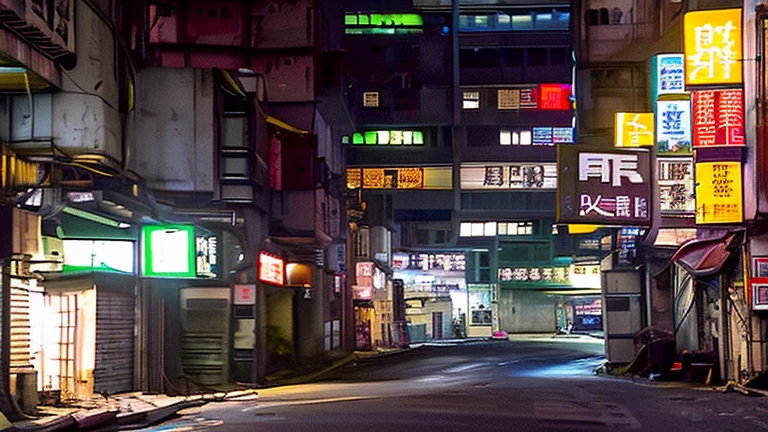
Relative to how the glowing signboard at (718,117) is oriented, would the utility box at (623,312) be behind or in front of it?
behind

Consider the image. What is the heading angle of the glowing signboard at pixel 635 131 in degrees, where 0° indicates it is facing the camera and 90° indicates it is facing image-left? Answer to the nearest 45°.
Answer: approximately 0°

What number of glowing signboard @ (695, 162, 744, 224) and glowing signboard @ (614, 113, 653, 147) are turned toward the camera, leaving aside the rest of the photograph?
2

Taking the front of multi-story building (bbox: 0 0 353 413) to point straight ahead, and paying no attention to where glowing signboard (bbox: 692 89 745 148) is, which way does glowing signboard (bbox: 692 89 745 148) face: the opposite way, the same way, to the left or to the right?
to the right

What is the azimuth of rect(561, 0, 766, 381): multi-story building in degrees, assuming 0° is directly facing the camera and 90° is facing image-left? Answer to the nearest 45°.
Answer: approximately 45°

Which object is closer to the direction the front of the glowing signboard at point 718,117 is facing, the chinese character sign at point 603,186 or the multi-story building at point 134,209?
the multi-story building

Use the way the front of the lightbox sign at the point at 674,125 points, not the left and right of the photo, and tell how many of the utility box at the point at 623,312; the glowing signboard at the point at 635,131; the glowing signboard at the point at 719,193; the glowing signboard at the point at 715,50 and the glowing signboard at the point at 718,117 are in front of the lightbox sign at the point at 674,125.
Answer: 3

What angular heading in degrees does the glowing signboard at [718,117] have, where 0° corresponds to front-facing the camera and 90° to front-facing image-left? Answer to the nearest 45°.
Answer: approximately 0°
